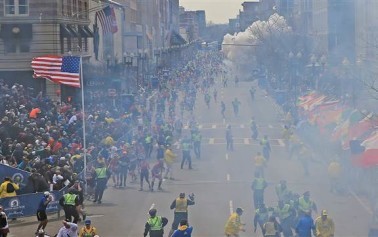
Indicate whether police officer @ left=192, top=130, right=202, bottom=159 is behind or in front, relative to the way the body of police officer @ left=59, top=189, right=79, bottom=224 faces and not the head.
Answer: in front

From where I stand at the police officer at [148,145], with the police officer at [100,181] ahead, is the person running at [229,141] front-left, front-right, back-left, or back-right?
back-left

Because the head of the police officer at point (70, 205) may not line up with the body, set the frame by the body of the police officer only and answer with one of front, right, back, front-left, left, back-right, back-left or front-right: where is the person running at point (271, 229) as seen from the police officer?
back-right

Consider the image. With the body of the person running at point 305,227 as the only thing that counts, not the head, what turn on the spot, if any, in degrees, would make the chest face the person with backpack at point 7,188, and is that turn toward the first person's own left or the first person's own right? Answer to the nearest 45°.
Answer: approximately 90° to the first person's own left

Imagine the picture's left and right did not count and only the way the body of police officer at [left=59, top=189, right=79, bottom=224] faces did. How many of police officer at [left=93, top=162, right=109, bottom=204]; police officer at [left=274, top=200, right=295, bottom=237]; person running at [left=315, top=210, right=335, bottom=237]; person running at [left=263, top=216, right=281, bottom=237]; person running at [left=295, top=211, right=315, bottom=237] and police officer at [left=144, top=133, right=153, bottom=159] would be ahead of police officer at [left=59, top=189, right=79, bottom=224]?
2

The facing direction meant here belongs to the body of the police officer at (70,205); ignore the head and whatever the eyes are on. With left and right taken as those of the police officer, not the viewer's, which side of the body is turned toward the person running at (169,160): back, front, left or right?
front

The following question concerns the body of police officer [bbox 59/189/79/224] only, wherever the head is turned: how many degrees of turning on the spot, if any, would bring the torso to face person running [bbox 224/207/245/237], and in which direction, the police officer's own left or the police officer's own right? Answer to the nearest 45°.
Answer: approximately 135° to the police officer's own right

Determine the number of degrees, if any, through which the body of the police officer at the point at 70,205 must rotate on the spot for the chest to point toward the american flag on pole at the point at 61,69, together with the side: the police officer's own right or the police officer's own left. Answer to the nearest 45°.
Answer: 0° — they already face it

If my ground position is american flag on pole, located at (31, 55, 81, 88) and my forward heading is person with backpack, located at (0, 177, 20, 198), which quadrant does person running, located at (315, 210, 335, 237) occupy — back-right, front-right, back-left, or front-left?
front-left

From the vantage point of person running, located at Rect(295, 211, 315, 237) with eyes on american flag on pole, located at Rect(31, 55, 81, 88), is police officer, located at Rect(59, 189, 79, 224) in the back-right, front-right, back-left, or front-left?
front-left

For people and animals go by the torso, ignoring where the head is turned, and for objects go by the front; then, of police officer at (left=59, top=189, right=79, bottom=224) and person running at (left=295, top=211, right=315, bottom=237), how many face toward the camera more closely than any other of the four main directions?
0

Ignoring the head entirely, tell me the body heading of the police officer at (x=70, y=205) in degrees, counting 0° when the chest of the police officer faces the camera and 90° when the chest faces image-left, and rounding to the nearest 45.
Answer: approximately 180°

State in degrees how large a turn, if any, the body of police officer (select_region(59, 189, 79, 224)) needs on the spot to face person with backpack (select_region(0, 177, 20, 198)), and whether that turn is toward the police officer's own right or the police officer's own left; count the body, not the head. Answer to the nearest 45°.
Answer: approximately 45° to the police officer's own left

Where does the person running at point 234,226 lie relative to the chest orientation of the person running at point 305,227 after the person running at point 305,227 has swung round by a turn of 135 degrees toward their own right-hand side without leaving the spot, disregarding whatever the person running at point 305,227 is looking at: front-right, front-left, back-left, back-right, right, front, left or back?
right

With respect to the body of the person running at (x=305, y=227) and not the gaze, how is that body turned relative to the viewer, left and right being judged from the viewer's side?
facing away from the viewer and to the right of the viewer

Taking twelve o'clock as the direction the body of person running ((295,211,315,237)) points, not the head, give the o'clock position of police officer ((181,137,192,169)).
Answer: The police officer is roughly at 10 o'clock from the person running.
